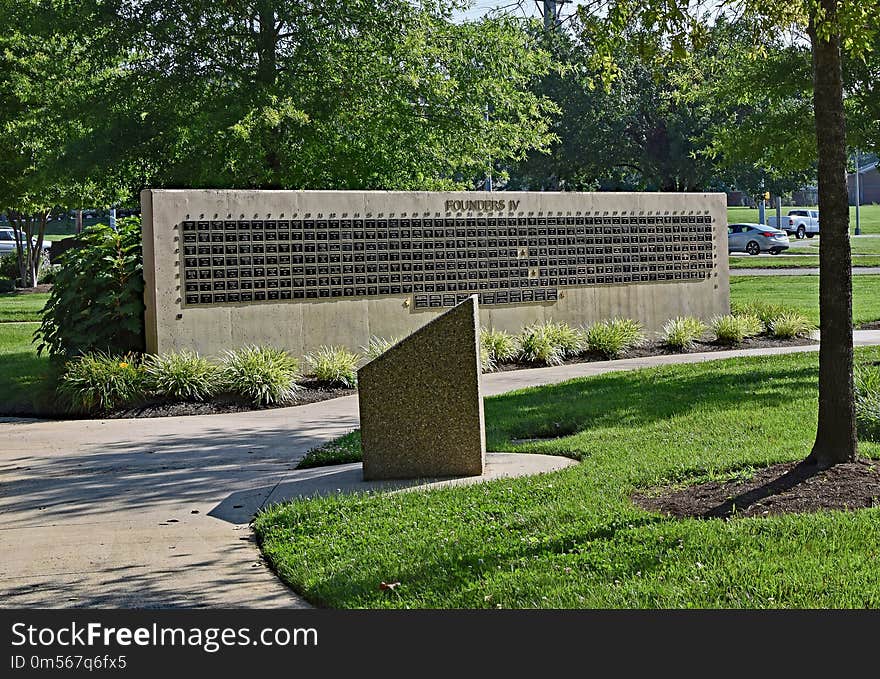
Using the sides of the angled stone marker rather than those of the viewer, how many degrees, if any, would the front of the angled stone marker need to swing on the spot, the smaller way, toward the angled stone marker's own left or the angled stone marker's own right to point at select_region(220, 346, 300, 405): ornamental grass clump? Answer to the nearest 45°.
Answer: approximately 90° to the angled stone marker's own right

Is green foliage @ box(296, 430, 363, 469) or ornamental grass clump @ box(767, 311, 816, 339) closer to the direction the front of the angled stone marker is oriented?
the green foliage

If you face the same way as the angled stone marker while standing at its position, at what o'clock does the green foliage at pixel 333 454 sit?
The green foliage is roughly at 2 o'clock from the angled stone marker.

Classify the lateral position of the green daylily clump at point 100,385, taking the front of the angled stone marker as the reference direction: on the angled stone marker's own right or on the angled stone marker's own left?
on the angled stone marker's own right

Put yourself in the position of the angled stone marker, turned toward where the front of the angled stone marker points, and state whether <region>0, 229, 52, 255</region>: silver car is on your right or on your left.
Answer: on your right

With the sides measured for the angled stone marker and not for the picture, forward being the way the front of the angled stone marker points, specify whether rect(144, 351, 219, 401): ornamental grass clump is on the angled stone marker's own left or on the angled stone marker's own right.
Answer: on the angled stone marker's own right
